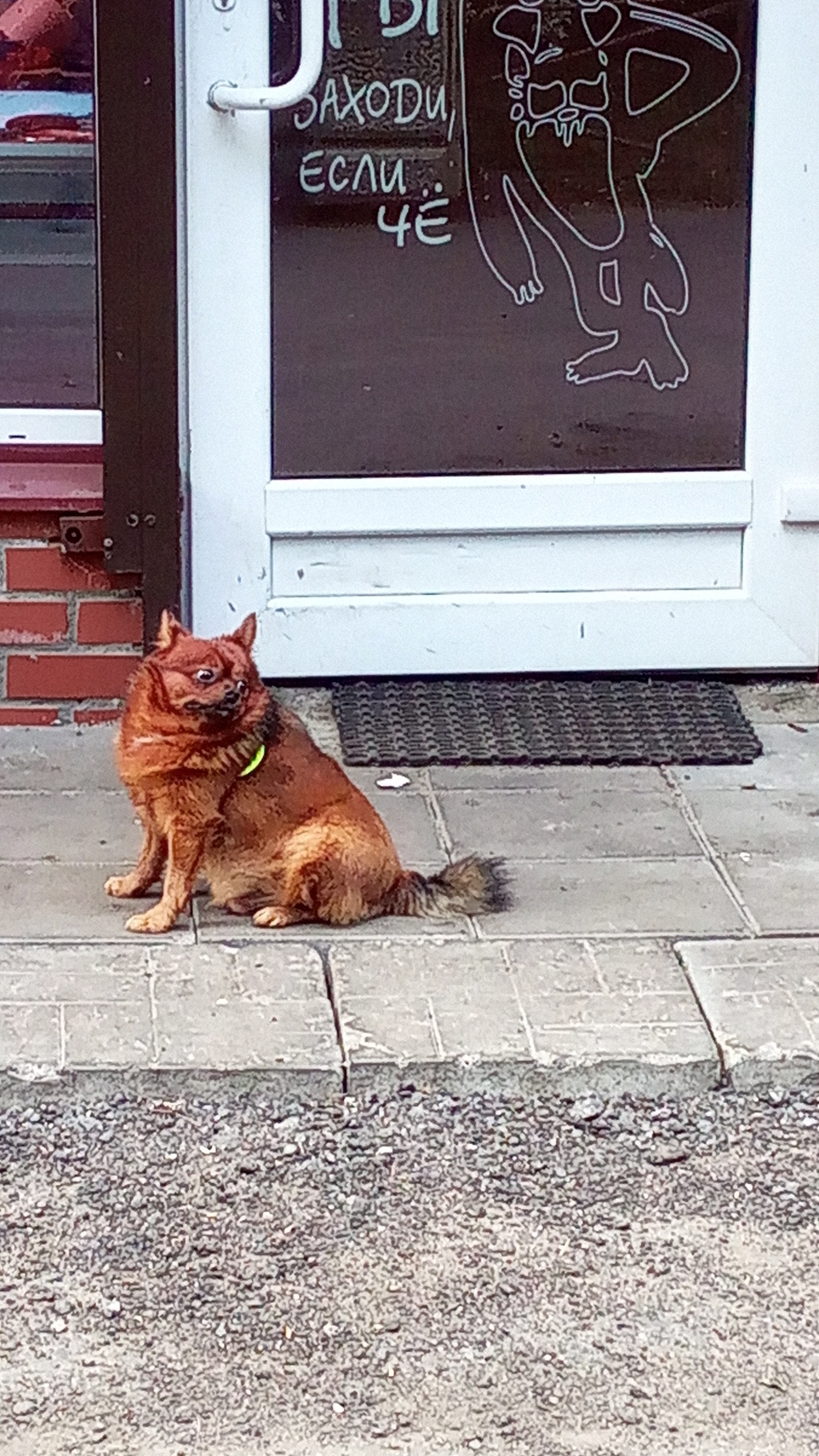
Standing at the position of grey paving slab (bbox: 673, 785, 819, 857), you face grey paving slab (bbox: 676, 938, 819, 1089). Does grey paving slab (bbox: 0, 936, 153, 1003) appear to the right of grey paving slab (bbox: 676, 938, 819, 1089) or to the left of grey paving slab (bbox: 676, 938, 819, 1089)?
right

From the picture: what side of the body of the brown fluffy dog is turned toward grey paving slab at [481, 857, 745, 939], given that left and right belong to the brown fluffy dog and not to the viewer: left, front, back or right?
back

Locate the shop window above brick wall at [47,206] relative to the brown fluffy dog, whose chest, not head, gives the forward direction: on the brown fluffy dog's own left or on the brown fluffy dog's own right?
on the brown fluffy dog's own right

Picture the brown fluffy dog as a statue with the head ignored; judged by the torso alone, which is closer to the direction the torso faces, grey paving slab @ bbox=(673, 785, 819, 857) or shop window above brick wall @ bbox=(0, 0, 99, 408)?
the shop window above brick wall

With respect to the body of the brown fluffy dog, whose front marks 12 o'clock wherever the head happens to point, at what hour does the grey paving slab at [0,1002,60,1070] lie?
The grey paving slab is roughly at 10 o'clock from the brown fluffy dog.

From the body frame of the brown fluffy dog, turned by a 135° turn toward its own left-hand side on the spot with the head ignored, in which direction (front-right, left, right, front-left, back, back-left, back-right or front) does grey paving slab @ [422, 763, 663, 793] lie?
left

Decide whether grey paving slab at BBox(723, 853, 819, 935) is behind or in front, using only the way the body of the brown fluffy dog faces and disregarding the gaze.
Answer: behind

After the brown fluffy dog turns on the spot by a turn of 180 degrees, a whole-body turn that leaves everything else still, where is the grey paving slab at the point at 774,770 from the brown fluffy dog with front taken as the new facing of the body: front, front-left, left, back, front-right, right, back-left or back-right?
front-left

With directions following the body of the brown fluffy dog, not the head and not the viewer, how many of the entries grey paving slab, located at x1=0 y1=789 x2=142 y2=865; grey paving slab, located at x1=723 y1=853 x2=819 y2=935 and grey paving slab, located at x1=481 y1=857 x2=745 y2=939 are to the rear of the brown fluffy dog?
2

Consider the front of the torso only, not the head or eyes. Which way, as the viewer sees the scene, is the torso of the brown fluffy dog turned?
to the viewer's left

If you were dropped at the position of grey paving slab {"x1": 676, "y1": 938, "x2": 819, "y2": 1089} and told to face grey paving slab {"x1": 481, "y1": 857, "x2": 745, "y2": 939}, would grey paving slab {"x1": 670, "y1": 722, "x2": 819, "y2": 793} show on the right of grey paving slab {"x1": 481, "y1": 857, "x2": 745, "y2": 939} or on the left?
right

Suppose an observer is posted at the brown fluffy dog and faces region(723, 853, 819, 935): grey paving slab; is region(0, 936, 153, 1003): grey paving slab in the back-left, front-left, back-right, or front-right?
back-right

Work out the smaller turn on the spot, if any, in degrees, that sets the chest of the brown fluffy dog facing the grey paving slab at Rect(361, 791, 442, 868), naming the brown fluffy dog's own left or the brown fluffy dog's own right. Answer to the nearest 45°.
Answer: approximately 135° to the brown fluffy dog's own right

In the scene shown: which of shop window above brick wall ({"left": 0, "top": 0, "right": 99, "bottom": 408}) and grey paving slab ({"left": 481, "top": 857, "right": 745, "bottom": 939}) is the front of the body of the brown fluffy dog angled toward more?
the shop window above brick wall

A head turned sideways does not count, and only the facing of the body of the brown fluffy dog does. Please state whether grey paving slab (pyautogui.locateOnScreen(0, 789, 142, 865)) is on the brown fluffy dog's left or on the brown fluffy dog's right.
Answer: on the brown fluffy dog's right
